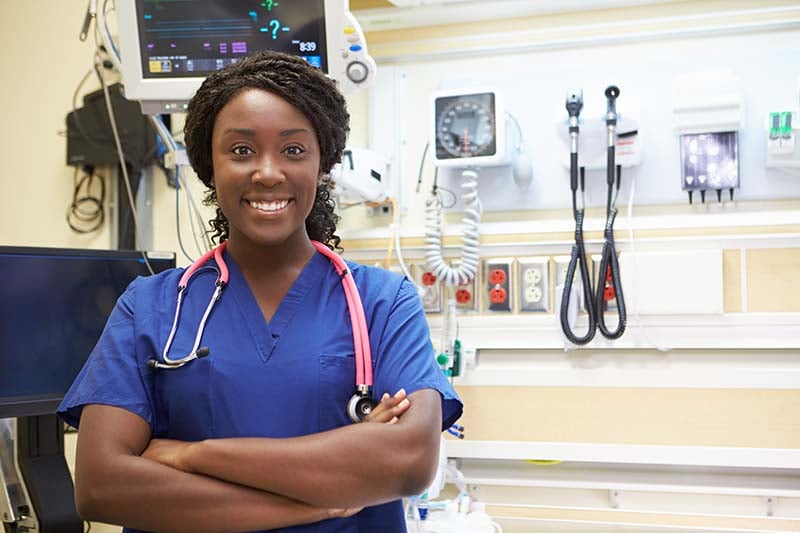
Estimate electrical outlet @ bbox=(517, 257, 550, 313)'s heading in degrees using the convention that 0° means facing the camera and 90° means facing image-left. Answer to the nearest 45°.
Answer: approximately 0°

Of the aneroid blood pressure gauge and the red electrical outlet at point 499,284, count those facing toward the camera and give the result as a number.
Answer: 2

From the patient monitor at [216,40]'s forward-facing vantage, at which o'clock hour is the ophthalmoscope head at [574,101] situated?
The ophthalmoscope head is roughly at 9 o'clock from the patient monitor.

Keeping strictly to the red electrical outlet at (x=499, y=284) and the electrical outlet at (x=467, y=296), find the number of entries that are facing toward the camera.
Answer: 2

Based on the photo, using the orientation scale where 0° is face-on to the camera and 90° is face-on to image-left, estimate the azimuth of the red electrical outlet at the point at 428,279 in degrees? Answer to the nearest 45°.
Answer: approximately 0°
